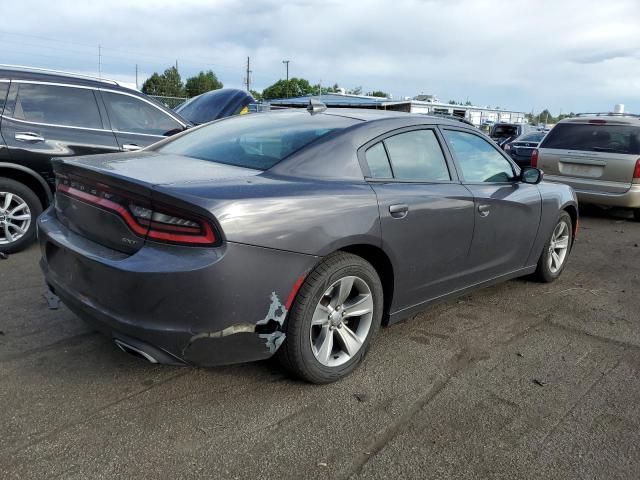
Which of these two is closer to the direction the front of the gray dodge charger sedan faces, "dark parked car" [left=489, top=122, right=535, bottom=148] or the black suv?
the dark parked car

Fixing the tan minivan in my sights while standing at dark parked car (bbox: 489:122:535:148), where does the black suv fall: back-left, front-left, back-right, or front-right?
front-right

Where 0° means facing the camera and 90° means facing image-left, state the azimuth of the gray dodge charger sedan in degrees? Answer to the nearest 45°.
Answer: approximately 225°

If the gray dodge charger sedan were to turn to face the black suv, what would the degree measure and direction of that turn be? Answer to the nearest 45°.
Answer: approximately 90° to its left

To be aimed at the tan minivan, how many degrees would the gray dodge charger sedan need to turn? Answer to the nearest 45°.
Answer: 0° — it already faces it

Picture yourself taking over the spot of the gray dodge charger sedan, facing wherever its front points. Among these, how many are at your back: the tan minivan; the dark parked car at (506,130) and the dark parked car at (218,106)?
0
